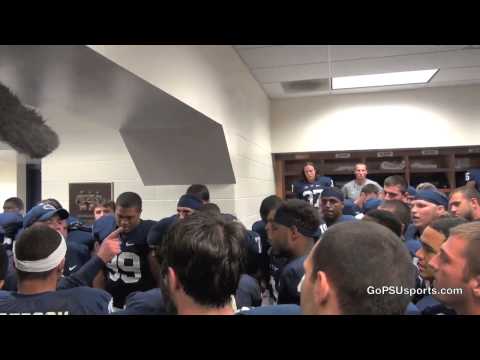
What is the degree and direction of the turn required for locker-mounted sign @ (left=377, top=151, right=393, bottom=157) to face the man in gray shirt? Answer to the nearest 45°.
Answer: approximately 45° to its right

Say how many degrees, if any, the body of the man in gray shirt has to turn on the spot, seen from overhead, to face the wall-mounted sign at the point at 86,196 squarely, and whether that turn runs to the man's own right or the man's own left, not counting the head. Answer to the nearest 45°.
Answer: approximately 45° to the man's own right

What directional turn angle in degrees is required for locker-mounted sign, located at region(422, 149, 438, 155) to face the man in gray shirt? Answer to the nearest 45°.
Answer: approximately 45° to its right

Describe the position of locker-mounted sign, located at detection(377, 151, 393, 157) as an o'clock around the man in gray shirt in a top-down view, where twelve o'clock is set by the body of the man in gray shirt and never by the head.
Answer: The locker-mounted sign is roughly at 7 o'clock from the man in gray shirt.

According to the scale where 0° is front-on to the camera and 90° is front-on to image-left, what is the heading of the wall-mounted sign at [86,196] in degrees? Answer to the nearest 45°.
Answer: approximately 0°

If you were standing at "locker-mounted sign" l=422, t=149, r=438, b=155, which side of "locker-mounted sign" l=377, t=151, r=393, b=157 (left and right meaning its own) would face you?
left

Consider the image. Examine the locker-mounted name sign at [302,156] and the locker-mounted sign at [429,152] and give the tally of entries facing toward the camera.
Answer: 2

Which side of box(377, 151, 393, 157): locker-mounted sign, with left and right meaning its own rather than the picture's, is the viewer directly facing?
front

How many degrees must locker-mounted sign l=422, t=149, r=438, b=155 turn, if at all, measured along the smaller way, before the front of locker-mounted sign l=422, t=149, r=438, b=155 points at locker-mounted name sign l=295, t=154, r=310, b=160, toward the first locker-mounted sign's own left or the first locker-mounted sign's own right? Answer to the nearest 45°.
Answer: approximately 90° to the first locker-mounted sign's own right

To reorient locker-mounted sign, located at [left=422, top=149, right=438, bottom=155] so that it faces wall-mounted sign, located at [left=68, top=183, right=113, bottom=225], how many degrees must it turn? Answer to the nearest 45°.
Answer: approximately 45° to its right

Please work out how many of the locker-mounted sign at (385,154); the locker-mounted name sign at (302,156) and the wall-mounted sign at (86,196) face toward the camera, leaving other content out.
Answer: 3

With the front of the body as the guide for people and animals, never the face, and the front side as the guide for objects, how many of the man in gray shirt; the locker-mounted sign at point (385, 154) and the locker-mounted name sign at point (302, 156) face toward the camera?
3
